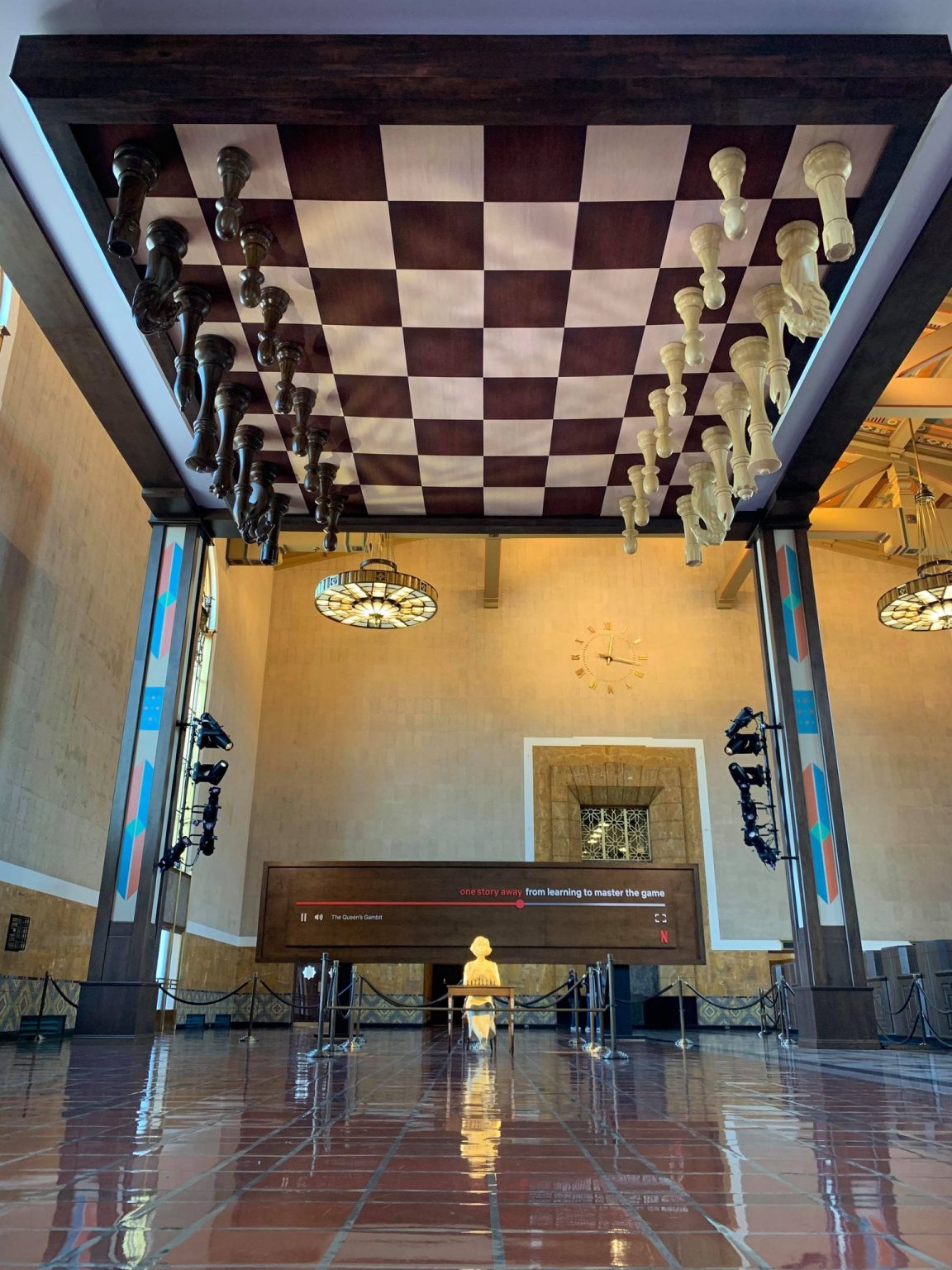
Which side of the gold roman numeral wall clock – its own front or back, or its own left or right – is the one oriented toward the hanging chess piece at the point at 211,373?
front

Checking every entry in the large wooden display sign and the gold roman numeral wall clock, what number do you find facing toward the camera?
2

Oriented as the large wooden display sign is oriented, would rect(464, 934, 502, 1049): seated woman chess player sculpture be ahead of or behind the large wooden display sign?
ahead

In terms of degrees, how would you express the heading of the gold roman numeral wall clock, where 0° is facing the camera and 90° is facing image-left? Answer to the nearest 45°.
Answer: approximately 0°

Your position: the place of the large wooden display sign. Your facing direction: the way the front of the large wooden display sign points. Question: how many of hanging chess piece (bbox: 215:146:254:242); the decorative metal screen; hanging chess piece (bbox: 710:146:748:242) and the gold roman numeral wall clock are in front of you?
2

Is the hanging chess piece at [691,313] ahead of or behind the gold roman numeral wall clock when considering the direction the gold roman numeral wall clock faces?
ahead

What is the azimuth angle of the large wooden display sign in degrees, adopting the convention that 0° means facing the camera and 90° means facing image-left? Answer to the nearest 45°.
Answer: approximately 0°

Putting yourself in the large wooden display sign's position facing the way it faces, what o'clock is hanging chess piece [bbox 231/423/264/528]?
The hanging chess piece is roughly at 1 o'clock from the large wooden display sign.

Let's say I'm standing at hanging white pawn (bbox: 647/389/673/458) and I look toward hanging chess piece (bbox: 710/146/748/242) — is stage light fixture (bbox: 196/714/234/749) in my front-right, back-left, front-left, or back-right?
back-right

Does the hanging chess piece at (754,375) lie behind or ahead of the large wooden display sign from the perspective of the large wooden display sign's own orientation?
ahead

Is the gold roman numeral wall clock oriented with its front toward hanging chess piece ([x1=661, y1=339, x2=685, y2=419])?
yes
